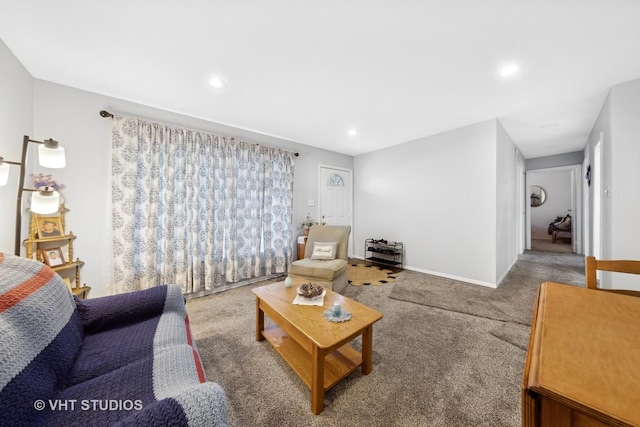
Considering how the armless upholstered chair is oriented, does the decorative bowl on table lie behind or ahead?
ahead

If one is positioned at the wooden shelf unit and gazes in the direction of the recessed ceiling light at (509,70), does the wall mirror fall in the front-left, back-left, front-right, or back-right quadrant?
front-left

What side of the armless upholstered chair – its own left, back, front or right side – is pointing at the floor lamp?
front

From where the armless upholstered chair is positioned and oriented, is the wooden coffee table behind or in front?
in front

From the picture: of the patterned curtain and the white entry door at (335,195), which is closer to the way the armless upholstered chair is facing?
the patterned curtain

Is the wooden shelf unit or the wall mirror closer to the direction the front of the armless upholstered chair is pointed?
the wooden shelf unit

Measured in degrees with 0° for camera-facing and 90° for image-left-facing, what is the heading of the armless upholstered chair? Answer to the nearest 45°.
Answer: approximately 45°

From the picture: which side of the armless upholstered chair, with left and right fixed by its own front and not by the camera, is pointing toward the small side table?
right

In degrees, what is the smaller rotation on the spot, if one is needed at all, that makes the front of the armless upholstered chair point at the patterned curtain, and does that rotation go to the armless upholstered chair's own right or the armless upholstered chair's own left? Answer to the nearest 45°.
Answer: approximately 45° to the armless upholstered chair's own right

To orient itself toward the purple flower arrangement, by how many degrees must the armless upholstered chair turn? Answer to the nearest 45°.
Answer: approximately 45° to its right

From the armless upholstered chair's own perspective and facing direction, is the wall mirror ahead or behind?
behind

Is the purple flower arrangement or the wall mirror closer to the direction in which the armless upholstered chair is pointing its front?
the purple flower arrangement

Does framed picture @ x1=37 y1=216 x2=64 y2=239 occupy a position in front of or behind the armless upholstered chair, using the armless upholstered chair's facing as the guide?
in front
